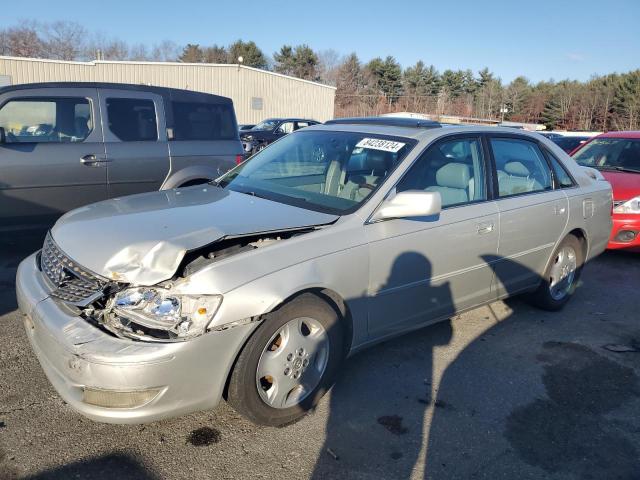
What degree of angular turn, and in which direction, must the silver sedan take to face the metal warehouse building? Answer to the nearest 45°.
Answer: approximately 135° to its right

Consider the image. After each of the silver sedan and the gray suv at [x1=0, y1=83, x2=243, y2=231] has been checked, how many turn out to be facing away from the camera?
0

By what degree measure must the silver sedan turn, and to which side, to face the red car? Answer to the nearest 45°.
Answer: approximately 180°

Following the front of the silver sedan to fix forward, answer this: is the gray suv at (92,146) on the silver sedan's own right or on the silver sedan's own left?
on the silver sedan's own right

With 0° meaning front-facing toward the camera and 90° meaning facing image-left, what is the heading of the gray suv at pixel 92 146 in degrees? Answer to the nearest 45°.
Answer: approximately 90°

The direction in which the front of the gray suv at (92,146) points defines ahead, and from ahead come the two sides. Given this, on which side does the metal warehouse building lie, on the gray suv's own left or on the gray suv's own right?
on the gray suv's own right

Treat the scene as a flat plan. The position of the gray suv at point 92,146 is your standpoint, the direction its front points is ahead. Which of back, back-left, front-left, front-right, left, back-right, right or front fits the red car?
back

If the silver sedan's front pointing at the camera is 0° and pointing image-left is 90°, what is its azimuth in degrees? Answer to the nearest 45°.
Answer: approximately 45°

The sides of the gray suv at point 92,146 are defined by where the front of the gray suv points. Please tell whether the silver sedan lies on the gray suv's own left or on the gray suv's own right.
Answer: on the gray suv's own left

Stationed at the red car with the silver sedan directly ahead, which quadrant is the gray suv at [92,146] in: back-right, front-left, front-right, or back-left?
front-right
